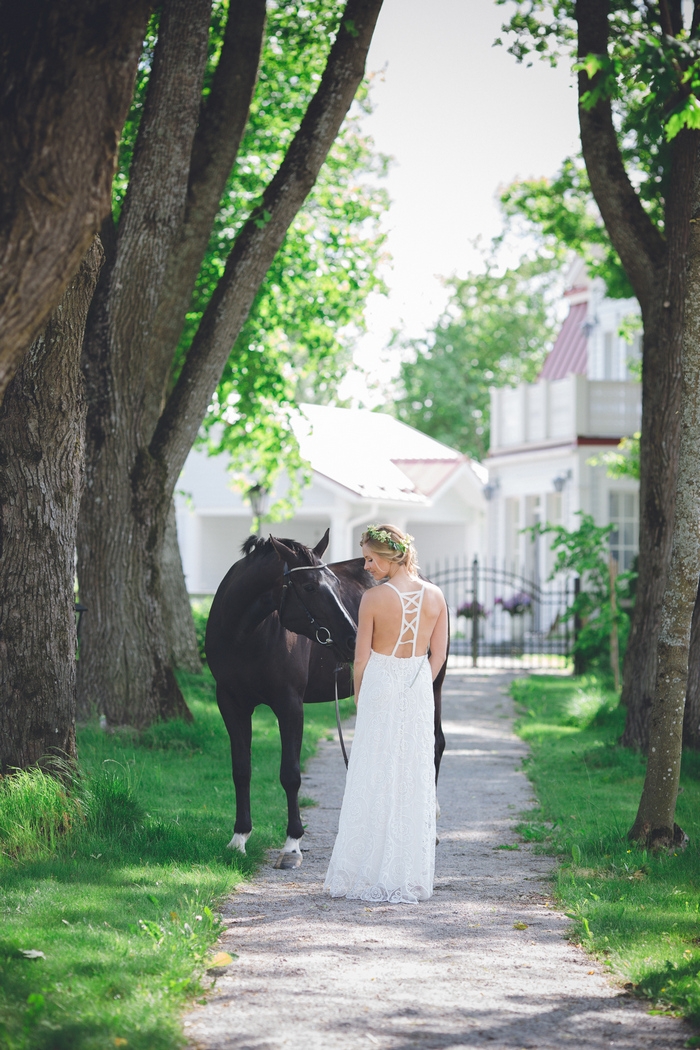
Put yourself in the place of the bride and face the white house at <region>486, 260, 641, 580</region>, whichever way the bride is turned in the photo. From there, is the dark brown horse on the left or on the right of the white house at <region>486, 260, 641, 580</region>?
left

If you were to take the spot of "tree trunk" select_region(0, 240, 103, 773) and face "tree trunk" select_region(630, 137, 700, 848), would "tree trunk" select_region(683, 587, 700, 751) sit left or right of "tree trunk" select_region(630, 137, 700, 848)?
left

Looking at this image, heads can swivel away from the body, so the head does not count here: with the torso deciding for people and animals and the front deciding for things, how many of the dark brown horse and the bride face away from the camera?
1

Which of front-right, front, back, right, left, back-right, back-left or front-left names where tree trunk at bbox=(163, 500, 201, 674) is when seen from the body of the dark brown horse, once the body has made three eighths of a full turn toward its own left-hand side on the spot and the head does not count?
left

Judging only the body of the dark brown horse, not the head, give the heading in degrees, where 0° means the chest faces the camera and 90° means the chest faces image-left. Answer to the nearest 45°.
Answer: approximately 45°

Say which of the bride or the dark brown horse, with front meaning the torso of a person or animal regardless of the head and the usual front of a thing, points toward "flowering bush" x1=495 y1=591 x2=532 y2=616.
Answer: the bride

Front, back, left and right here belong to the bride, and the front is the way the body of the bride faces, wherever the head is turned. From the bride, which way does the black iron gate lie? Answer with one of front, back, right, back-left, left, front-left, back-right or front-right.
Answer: front

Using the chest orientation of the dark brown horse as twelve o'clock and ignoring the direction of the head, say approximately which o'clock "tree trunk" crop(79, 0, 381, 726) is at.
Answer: The tree trunk is roughly at 4 o'clock from the dark brown horse.

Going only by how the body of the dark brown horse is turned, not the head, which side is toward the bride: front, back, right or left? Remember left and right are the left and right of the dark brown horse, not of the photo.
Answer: left

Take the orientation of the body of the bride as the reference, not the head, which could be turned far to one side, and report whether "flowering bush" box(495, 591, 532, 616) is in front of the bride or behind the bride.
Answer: in front

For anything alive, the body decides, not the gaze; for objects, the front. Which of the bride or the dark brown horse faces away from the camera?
the bride

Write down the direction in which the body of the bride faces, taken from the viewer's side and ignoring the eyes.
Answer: away from the camera

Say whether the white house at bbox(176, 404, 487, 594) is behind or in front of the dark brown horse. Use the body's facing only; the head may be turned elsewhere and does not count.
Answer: behind
